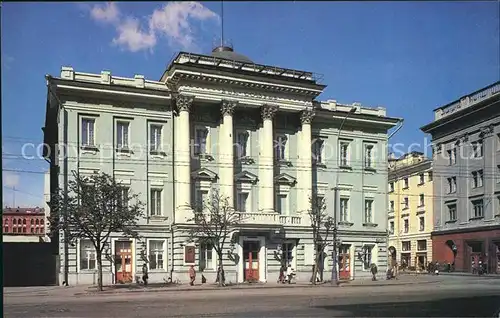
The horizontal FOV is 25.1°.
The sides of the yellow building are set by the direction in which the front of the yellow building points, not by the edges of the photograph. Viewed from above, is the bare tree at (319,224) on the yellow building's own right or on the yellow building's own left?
on the yellow building's own right

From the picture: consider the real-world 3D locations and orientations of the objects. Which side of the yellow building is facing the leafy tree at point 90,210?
right

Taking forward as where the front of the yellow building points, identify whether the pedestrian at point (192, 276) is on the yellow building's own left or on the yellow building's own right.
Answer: on the yellow building's own right

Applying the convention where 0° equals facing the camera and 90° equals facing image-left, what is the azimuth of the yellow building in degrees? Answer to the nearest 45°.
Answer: approximately 45°

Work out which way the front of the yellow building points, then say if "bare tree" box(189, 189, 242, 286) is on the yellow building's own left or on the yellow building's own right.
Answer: on the yellow building's own right
